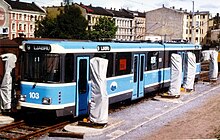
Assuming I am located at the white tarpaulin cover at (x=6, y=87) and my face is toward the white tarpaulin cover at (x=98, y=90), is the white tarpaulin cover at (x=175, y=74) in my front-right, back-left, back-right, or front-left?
front-left

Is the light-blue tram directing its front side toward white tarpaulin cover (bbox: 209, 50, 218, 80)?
no

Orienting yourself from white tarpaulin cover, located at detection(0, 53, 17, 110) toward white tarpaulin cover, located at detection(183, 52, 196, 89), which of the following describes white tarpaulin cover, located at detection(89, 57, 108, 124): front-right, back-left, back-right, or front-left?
front-right

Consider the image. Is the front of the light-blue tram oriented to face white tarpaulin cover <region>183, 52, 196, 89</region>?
no

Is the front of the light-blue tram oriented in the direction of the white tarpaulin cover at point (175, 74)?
no

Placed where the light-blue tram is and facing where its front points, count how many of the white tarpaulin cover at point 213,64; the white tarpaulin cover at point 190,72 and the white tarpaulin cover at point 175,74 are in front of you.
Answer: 0

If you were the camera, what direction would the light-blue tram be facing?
facing the viewer and to the left of the viewer
